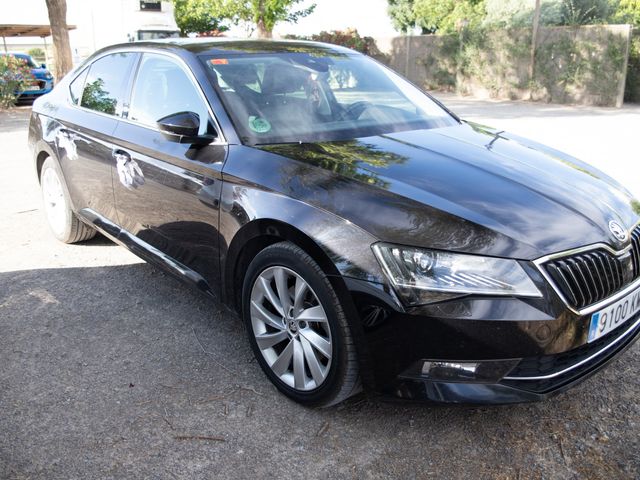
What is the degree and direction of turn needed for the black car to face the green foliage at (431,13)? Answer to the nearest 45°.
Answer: approximately 135° to its left

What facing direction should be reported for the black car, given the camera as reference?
facing the viewer and to the right of the viewer

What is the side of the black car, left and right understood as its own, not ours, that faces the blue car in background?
back

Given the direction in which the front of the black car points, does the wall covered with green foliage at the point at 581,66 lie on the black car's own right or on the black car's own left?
on the black car's own left

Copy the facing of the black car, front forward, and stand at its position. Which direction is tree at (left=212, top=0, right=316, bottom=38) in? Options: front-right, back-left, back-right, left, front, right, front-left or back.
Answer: back-left

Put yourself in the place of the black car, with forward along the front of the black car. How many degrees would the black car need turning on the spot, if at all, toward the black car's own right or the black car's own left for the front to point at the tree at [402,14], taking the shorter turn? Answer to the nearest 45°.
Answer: approximately 135° to the black car's own left

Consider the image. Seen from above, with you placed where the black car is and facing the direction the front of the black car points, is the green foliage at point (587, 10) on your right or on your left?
on your left

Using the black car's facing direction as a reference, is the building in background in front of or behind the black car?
behind
